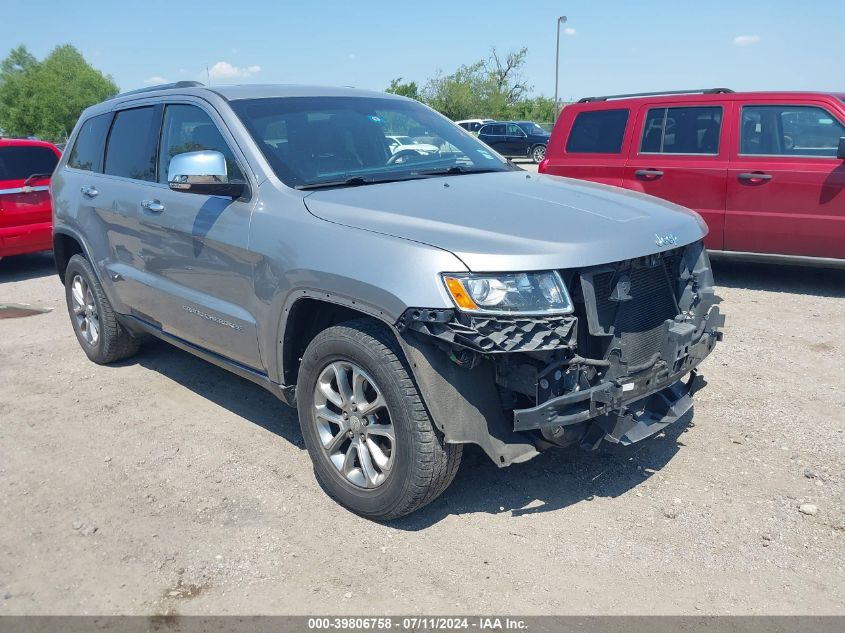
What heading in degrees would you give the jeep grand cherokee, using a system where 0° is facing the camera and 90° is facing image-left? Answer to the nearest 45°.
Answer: approximately 315°

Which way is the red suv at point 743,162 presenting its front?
to the viewer's right

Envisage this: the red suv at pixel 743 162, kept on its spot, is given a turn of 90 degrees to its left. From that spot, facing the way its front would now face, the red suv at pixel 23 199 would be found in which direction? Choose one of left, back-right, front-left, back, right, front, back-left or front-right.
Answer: left

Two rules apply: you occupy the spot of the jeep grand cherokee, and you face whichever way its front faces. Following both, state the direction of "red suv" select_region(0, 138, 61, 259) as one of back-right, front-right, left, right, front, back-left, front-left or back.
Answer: back

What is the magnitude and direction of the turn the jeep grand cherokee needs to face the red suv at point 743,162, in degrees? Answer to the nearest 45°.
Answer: approximately 90° to its left

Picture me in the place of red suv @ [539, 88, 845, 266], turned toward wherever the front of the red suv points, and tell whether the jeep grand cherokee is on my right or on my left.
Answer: on my right
